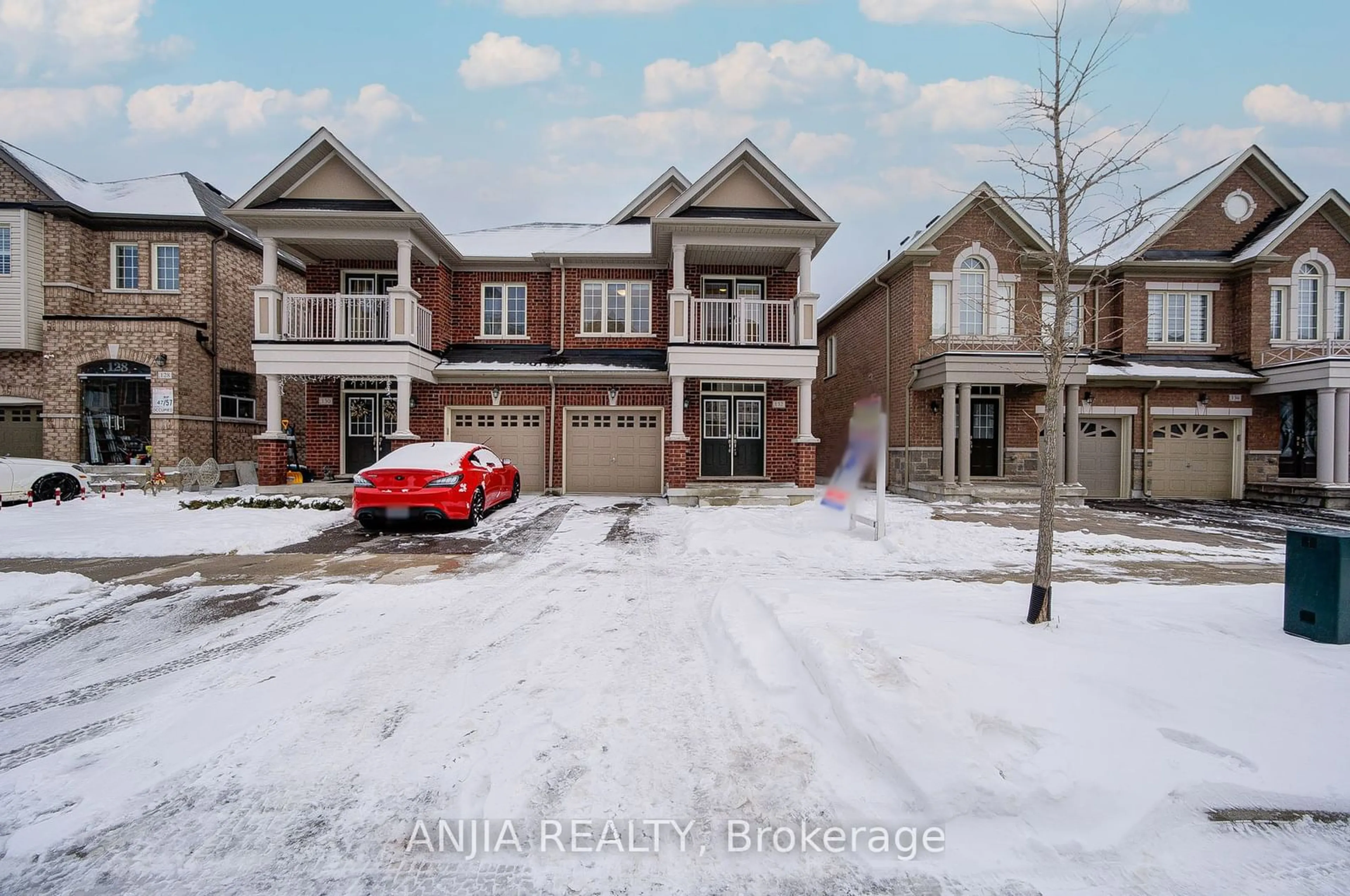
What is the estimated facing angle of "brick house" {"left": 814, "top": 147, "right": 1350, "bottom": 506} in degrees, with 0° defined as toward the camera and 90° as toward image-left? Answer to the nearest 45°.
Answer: approximately 0°

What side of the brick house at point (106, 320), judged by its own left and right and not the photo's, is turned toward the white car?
front

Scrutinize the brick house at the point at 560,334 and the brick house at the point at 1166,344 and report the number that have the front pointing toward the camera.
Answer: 2

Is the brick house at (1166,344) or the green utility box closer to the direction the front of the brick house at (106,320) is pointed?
the green utility box

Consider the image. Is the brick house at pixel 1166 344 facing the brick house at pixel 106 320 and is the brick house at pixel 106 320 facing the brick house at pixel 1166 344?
no

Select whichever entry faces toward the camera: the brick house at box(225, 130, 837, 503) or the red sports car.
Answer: the brick house

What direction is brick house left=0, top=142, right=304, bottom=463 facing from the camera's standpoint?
toward the camera

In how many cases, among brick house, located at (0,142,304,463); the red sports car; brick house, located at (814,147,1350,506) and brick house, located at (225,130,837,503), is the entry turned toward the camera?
3

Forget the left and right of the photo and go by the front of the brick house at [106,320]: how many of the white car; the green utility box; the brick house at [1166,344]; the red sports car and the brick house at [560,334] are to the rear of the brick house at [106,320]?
0

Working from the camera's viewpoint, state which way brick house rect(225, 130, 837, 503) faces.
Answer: facing the viewer

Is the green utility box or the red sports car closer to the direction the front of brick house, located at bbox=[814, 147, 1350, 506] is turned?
the green utility box

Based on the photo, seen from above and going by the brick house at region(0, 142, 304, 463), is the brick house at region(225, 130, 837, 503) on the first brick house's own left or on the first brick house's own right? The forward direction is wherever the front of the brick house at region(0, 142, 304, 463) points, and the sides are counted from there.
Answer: on the first brick house's own left

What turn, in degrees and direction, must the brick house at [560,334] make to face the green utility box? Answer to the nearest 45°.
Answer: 0° — it already faces it

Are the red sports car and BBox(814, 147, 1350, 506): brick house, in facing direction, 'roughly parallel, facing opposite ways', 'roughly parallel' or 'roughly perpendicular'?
roughly parallel, facing opposite ways

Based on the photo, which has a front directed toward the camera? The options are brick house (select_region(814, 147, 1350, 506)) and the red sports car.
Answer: the brick house

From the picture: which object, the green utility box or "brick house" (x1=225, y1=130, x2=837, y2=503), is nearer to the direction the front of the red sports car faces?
the brick house

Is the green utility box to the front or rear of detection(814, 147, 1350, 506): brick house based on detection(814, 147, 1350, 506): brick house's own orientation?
to the front

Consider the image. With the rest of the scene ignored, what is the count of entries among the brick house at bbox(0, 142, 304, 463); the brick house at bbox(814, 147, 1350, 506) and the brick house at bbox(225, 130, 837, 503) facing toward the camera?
3

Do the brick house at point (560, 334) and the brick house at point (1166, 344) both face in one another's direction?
no

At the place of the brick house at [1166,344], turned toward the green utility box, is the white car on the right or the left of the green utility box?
right
